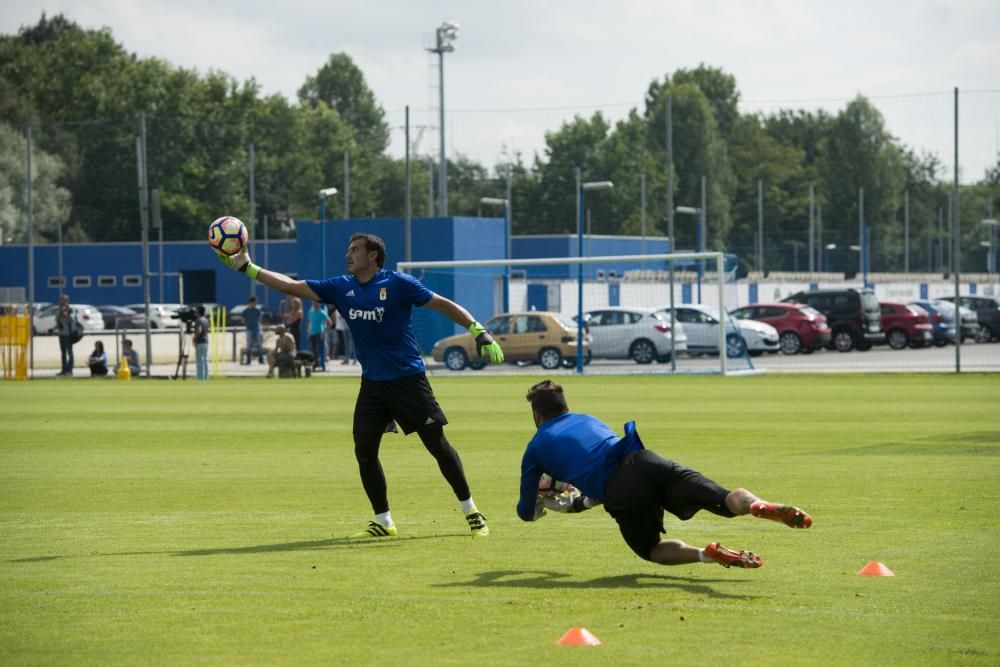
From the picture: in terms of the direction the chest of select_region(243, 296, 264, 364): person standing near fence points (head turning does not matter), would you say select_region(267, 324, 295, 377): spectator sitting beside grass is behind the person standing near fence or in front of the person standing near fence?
in front

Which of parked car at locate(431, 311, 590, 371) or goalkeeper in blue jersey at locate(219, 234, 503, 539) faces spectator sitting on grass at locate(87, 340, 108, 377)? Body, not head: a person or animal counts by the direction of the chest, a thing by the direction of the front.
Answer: the parked car

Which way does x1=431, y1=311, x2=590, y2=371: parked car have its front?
to the viewer's left

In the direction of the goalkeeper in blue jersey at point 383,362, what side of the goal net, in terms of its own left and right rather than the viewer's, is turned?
front

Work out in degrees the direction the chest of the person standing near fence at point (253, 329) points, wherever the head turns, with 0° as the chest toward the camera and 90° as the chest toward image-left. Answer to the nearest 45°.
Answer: approximately 0°

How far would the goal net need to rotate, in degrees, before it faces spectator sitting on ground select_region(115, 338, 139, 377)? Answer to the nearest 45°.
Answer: approximately 90° to its right

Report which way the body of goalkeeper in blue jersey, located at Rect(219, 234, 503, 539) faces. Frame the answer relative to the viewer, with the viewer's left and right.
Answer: facing the viewer and to the left of the viewer

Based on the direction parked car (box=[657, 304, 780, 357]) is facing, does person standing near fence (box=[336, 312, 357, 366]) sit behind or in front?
behind

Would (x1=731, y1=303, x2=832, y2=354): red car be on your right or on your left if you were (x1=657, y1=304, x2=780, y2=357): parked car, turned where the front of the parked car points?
on your left
